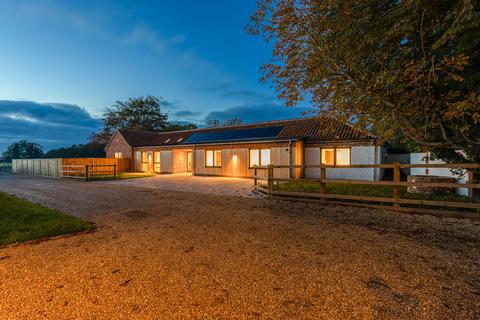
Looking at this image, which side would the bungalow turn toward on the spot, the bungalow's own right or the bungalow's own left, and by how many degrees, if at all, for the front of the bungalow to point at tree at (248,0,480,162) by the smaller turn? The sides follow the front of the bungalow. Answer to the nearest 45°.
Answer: approximately 45° to the bungalow's own left

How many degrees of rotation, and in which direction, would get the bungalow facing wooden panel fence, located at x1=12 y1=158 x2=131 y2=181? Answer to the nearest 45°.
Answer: approximately 45° to its right

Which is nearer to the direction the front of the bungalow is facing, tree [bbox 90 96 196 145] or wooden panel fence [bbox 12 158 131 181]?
the wooden panel fence

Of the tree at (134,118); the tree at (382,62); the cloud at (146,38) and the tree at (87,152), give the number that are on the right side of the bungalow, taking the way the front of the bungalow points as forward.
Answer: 3

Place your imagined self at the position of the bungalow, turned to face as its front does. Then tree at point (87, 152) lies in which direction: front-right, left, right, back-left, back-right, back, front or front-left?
right

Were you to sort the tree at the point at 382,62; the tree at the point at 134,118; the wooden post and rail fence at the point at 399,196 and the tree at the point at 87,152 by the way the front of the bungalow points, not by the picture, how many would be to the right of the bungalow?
2

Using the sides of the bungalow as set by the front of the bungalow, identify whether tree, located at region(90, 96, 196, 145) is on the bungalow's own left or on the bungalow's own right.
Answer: on the bungalow's own right

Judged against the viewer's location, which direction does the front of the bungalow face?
facing the viewer and to the left of the viewer

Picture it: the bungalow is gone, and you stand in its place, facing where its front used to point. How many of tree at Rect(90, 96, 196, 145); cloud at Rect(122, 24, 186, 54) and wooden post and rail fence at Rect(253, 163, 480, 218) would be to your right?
2

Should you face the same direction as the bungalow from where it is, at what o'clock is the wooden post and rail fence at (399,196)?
The wooden post and rail fence is roughly at 10 o'clock from the bungalow.

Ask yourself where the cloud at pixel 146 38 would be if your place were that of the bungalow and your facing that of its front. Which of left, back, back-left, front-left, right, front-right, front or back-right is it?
right
